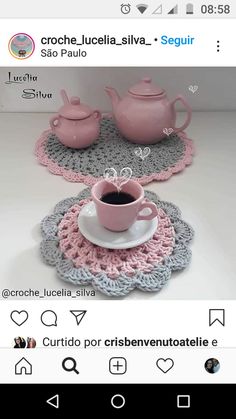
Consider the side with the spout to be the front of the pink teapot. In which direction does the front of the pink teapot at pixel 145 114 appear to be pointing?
to the viewer's left
